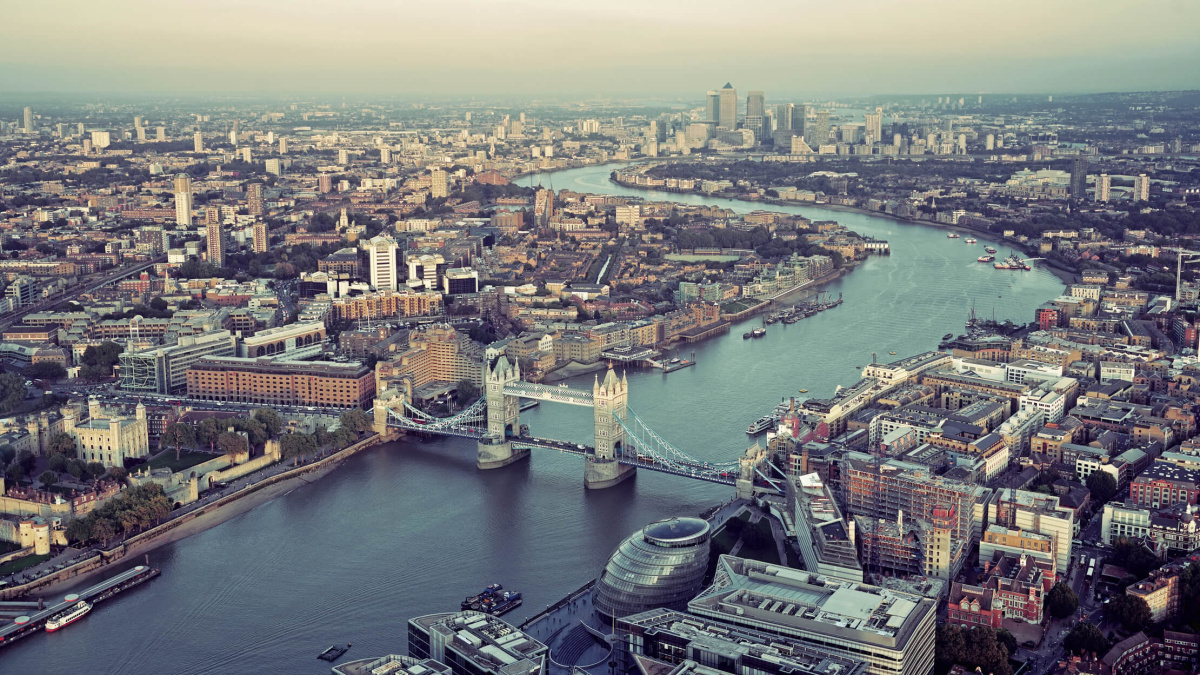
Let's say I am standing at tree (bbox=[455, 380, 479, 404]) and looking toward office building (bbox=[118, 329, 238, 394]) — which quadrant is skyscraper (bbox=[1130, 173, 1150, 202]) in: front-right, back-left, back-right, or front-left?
back-right

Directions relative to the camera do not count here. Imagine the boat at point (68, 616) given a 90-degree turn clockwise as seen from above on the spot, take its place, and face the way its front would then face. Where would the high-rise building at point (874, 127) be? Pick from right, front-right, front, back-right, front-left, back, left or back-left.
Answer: left

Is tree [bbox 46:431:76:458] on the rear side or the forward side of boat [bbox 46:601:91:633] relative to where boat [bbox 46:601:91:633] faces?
on the rear side
